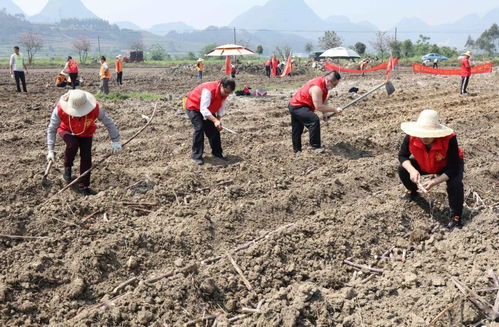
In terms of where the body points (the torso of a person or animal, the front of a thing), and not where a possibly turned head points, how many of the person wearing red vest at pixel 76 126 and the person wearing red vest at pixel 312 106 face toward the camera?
1

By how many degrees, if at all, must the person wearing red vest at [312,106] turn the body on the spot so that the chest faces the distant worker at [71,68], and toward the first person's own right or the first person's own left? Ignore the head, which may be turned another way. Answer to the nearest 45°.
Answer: approximately 135° to the first person's own left

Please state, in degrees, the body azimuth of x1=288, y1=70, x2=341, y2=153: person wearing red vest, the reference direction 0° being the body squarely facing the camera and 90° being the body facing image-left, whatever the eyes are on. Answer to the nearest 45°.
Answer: approximately 270°

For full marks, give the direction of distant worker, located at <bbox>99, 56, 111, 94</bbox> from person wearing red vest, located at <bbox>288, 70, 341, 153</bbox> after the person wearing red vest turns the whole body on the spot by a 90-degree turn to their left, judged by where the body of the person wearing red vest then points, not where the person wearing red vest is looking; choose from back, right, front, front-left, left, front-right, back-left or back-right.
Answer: front-left

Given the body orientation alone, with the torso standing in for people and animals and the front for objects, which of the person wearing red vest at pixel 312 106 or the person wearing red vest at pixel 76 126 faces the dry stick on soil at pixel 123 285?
the person wearing red vest at pixel 76 126

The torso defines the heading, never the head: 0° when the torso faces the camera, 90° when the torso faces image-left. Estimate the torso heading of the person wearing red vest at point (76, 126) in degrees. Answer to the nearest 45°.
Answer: approximately 0°

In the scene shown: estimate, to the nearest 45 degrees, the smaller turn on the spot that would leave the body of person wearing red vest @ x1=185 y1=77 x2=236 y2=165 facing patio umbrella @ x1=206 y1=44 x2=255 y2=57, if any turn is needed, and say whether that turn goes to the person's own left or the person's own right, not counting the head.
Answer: approximately 135° to the person's own left

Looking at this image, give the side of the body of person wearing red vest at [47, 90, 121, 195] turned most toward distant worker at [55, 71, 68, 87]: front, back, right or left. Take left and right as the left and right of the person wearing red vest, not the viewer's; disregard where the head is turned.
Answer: back

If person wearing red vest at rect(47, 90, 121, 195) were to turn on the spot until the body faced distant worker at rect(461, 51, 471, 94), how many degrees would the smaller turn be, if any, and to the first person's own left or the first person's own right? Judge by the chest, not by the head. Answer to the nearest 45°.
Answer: approximately 135° to the first person's own left

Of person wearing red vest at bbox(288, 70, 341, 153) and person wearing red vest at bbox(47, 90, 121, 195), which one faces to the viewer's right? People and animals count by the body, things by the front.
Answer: person wearing red vest at bbox(288, 70, 341, 153)
